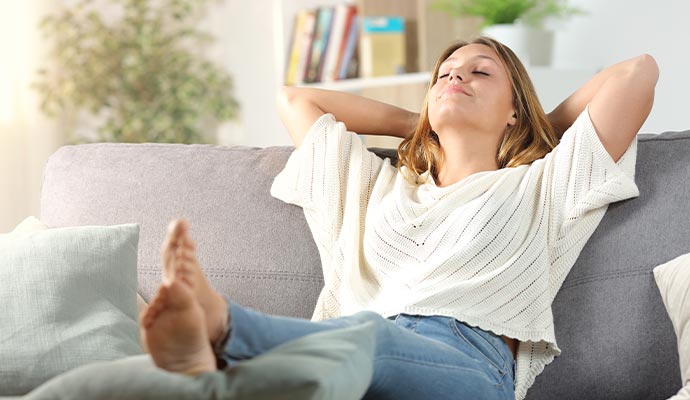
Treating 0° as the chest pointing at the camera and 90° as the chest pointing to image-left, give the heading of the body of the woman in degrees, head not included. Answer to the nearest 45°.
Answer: approximately 45°

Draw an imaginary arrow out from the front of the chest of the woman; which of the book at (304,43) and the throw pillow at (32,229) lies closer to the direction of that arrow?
the throw pillow

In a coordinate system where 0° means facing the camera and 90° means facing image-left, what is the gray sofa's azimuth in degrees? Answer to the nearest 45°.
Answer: approximately 0°

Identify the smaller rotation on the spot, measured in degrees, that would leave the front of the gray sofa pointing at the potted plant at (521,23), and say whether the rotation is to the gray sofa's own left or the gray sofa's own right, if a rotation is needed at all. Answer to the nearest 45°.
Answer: approximately 135° to the gray sofa's own left

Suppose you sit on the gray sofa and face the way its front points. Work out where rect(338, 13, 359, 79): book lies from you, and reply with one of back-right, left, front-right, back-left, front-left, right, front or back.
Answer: back

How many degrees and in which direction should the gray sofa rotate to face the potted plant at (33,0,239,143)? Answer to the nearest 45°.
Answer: approximately 180°

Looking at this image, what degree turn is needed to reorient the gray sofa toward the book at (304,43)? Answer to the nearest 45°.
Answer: approximately 180°

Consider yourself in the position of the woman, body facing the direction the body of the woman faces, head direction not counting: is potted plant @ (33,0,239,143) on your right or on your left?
on your right

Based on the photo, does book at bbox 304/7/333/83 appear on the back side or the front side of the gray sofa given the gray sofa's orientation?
on the back side
